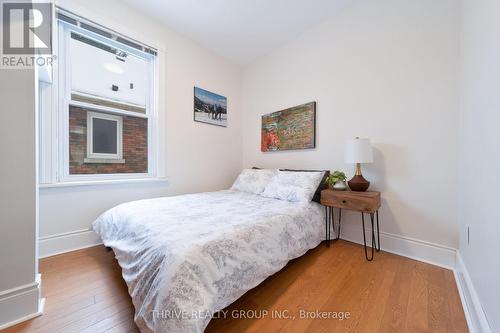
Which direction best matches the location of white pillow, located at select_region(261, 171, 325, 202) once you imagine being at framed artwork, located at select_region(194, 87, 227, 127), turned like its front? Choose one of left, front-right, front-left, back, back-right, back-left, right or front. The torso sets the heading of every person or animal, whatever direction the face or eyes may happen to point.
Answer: front

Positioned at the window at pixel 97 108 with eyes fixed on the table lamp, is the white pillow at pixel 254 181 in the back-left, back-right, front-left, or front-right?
front-left

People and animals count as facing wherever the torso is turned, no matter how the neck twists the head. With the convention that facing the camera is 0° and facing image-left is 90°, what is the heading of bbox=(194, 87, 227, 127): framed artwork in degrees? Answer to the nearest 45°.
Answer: approximately 315°

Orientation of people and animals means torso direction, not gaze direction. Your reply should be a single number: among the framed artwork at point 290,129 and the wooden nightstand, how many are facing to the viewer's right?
0

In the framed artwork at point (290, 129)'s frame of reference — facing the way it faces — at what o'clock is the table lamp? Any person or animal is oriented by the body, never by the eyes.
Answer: The table lamp is roughly at 9 o'clock from the framed artwork.

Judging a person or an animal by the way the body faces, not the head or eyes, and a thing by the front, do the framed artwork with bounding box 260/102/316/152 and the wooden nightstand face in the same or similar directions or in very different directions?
same or similar directions

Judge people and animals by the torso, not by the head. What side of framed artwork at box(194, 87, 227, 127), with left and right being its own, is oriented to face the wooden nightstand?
front

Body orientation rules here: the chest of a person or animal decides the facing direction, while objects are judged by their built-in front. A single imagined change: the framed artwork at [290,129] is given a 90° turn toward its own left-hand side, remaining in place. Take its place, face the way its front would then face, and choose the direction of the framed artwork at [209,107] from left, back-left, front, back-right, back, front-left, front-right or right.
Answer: back-right

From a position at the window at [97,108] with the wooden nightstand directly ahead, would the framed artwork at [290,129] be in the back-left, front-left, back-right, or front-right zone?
front-left

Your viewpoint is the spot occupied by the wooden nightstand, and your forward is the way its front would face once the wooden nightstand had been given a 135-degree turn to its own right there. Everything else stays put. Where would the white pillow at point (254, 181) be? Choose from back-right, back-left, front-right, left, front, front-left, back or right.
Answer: left

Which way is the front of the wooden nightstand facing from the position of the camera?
facing the viewer and to the left of the viewer
